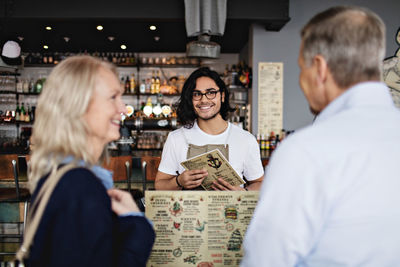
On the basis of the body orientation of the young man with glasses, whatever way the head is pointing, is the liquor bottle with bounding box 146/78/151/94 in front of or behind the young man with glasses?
behind

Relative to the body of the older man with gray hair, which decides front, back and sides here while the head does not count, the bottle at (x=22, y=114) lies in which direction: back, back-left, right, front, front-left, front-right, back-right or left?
front

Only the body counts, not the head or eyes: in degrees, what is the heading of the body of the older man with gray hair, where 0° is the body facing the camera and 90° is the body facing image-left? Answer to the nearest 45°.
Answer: approximately 135°

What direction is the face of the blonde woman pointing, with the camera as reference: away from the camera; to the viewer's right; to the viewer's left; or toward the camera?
to the viewer's right

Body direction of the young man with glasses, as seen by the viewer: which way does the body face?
toward the camera

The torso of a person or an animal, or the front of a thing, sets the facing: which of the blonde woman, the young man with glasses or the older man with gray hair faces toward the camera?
the young man with glasses

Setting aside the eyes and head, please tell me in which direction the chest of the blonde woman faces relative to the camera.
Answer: to the viewer's right

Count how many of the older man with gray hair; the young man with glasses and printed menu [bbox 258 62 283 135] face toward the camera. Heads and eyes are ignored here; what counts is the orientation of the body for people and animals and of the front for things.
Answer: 2

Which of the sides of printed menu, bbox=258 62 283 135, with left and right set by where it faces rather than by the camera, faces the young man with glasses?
front

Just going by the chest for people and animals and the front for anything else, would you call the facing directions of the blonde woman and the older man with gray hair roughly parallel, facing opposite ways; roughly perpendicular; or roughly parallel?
roughly perpendicular

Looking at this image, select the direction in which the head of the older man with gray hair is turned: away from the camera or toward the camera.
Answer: away from the camera

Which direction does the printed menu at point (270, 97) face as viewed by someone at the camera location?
facing the viewer

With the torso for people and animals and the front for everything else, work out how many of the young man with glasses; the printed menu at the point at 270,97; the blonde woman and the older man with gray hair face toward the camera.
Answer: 2
